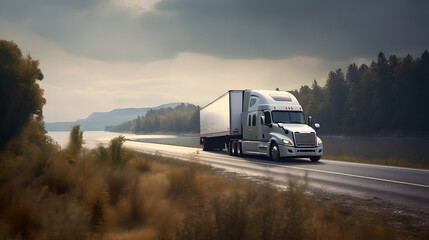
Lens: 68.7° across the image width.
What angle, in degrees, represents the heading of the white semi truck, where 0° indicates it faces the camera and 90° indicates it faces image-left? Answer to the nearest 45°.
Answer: approximately 315°

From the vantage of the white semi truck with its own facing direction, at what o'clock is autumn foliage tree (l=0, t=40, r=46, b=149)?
The autumn foliage tree is roughly at 4 o'clock from the white semi truck.

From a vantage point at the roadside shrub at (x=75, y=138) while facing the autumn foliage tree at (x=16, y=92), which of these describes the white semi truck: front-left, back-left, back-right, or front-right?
back-right

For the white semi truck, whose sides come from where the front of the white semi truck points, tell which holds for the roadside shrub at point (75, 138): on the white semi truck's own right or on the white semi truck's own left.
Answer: on the white semi truck's own right
